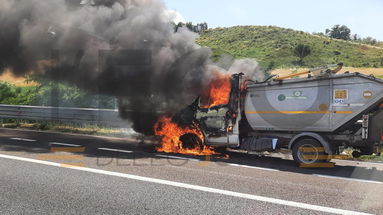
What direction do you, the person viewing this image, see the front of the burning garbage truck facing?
facing to the left of the viewer

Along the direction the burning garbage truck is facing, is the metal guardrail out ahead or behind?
ahead

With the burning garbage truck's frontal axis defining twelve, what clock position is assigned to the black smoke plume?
The black smoke plume is roughly at 1 o'clock from the burning garbage truck.
